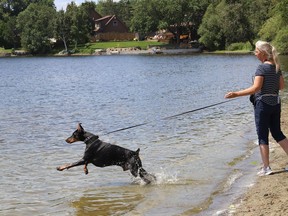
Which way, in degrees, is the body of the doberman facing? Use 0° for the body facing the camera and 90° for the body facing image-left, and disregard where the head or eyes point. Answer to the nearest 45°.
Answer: approximately 90°

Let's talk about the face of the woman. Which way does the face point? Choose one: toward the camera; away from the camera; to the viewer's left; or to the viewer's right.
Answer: to the viewer's left

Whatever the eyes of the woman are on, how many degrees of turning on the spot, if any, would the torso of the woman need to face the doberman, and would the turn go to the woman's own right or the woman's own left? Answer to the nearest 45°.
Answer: approximately 45° to the woman's own left

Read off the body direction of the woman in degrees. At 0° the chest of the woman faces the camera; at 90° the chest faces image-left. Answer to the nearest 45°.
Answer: approximately 135°

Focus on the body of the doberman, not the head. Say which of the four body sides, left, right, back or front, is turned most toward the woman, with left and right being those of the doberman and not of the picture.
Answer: back
